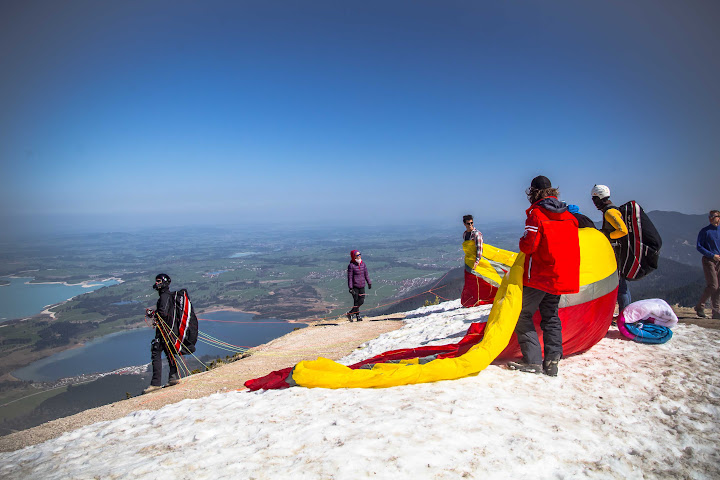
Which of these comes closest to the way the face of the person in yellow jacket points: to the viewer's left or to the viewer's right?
to the viewer's left

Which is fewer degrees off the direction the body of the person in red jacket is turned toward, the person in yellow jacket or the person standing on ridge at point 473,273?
the person standing on ridge

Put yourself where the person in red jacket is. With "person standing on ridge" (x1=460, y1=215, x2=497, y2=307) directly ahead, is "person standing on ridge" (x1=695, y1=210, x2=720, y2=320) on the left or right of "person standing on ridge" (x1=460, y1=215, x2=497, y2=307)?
right

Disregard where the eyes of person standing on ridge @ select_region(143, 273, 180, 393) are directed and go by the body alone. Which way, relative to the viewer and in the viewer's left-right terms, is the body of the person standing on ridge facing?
facing to the left of the viewer

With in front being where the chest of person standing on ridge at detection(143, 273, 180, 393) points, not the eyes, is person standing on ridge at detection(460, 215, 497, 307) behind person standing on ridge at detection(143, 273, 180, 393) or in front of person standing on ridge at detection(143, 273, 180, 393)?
behind

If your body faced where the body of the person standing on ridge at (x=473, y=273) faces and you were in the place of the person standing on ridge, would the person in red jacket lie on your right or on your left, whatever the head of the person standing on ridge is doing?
on your left

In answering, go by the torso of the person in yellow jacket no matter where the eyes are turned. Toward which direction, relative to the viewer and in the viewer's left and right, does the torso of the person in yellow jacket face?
facing to the left of the viewer

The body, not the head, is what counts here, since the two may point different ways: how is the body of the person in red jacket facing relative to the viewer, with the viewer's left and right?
facing away from the viewer and to the left of the viewer

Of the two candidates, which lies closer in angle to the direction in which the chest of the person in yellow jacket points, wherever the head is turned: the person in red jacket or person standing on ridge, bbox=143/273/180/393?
the person standing on ridge

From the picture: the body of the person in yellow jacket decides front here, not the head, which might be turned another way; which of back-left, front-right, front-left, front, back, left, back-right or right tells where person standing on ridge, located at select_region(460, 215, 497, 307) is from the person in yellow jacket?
front-right

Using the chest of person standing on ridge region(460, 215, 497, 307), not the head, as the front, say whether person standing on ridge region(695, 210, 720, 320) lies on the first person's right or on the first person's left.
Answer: on the first person's left
